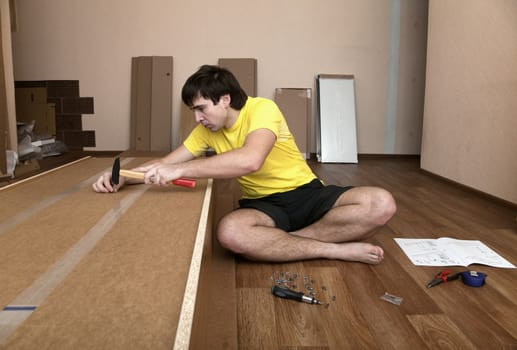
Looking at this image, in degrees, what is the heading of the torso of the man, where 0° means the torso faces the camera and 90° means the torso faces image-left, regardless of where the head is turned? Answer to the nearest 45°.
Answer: approximately 45°

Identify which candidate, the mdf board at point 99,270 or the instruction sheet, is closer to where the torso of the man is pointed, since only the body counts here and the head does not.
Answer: the mdf board

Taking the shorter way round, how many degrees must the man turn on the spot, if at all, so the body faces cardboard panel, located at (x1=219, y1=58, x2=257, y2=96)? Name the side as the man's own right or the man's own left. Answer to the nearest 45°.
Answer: approximately 135° to the man's own right

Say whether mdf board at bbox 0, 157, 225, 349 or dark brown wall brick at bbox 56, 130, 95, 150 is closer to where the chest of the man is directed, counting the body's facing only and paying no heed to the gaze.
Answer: the mdf board

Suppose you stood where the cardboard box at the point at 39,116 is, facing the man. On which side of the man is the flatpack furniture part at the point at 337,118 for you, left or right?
left

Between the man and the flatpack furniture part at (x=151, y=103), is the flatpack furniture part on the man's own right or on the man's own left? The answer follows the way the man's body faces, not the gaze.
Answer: on the man's own right

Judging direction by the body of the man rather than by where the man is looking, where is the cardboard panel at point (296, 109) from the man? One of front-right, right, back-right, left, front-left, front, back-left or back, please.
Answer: back-right

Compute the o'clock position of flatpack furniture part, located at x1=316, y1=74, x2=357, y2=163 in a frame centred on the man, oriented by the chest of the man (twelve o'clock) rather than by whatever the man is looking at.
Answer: The flatpack furniture part is roughly at 5 o'clock from the man.
